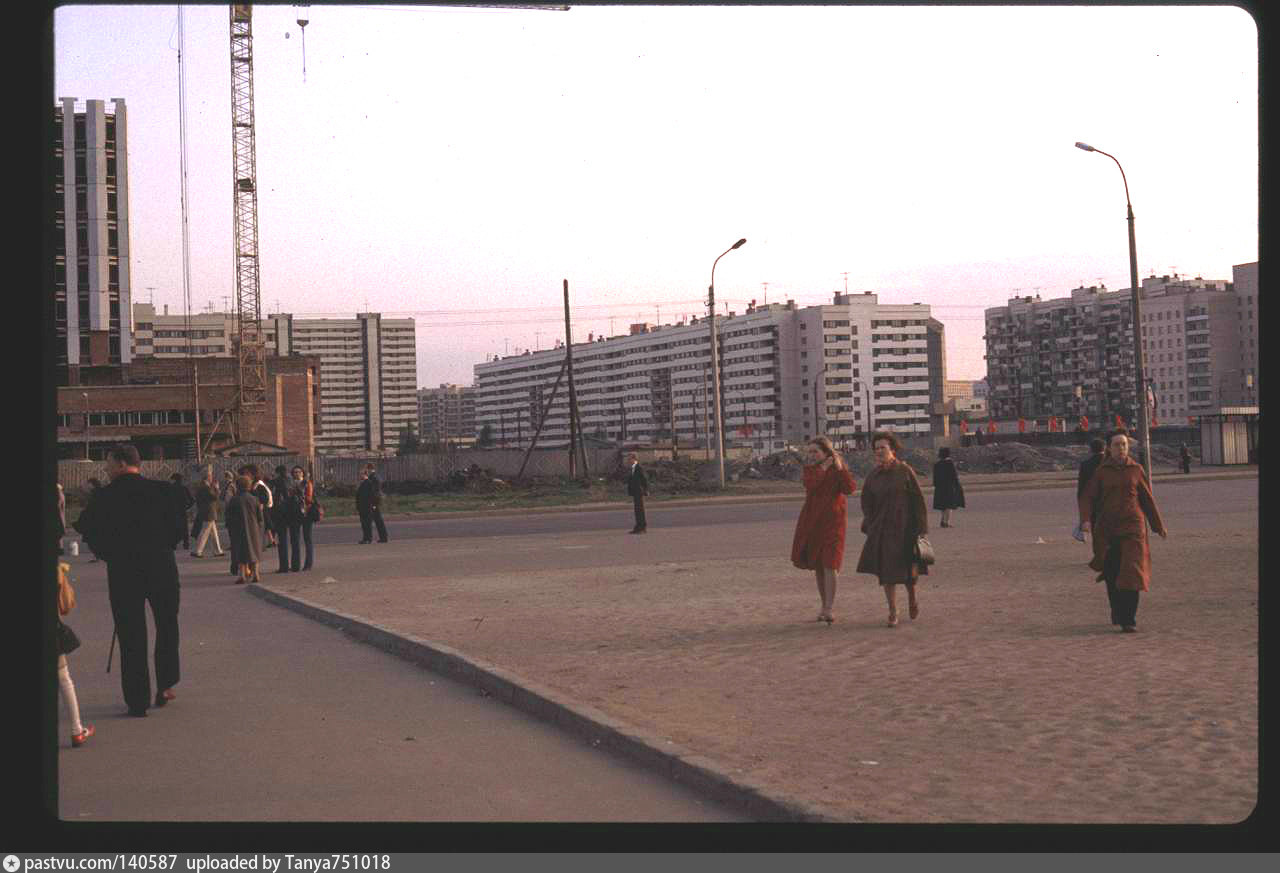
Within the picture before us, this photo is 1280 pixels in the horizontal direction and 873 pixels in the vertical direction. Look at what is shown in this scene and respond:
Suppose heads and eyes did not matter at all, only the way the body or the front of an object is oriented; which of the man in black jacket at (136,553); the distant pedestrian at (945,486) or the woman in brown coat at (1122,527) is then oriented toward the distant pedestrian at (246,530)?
the man in black jacket

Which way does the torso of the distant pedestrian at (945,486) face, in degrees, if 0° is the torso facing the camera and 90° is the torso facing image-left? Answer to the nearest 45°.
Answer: approximately 180°

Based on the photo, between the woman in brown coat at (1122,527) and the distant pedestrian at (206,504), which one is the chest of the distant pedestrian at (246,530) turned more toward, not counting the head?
the distant pedestrian

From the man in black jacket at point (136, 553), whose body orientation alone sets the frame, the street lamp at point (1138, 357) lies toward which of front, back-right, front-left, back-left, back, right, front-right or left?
front-right

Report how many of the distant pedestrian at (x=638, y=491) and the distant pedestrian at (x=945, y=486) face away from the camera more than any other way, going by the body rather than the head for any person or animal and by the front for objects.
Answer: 1

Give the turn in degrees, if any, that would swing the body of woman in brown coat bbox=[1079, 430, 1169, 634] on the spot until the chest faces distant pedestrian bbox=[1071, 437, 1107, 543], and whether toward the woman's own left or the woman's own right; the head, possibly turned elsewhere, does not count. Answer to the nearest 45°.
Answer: approximately 180°

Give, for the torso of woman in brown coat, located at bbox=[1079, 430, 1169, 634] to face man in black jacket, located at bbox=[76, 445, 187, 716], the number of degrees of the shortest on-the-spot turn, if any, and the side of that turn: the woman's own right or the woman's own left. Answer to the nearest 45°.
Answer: approximately 45° to the woman's own right

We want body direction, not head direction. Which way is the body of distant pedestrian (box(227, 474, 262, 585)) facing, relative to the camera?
away from the camera

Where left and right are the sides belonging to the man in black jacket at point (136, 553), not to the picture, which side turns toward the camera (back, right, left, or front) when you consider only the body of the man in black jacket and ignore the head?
back

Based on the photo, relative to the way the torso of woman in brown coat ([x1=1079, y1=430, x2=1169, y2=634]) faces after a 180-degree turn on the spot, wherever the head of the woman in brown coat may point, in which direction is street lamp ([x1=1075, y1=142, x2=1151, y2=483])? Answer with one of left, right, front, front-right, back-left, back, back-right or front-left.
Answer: front

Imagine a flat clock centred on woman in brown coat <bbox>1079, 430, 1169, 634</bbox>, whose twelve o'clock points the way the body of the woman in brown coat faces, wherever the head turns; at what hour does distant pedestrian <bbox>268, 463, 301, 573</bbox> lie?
The distant pedestrian is roughly at 4 o'clock from the woman in brown coat.

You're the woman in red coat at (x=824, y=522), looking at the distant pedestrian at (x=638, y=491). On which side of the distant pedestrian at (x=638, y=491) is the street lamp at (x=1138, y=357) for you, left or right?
right
